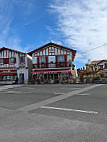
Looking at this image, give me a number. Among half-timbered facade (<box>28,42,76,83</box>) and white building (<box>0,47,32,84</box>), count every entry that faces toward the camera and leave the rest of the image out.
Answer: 2

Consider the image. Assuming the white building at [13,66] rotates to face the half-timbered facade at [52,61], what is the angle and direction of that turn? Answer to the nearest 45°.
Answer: approximately 45° to its left

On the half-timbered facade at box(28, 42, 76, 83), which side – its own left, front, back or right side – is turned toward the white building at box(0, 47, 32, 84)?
right

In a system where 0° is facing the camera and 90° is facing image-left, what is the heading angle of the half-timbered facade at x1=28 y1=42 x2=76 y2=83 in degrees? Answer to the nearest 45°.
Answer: approximately 0°

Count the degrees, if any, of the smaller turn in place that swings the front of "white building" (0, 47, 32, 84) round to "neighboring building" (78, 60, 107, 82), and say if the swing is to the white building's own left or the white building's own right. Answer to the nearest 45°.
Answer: approximately 90° to the white building's own left

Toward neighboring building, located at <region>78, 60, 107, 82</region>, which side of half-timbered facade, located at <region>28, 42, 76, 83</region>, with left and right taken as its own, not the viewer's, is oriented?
left
